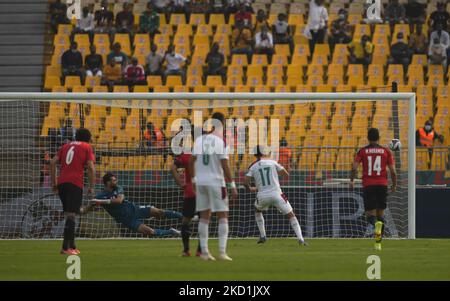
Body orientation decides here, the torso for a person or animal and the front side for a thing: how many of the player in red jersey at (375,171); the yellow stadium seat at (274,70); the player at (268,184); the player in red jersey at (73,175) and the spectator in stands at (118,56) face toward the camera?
2

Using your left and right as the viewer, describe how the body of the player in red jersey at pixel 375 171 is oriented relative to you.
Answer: facing away from the viewer

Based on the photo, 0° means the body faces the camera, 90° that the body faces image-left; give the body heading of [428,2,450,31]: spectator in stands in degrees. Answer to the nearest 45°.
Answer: approximately 0°

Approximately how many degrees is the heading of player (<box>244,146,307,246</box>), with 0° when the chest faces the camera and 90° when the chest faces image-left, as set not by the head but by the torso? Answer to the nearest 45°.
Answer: approximately 180°
